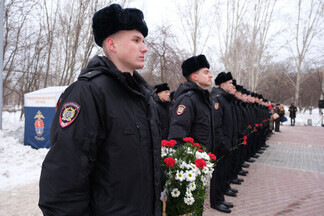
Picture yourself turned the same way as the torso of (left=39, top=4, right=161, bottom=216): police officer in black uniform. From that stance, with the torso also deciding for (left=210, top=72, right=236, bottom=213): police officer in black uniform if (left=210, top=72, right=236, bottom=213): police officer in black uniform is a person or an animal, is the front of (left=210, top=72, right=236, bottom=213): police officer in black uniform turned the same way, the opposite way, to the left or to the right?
the same way
